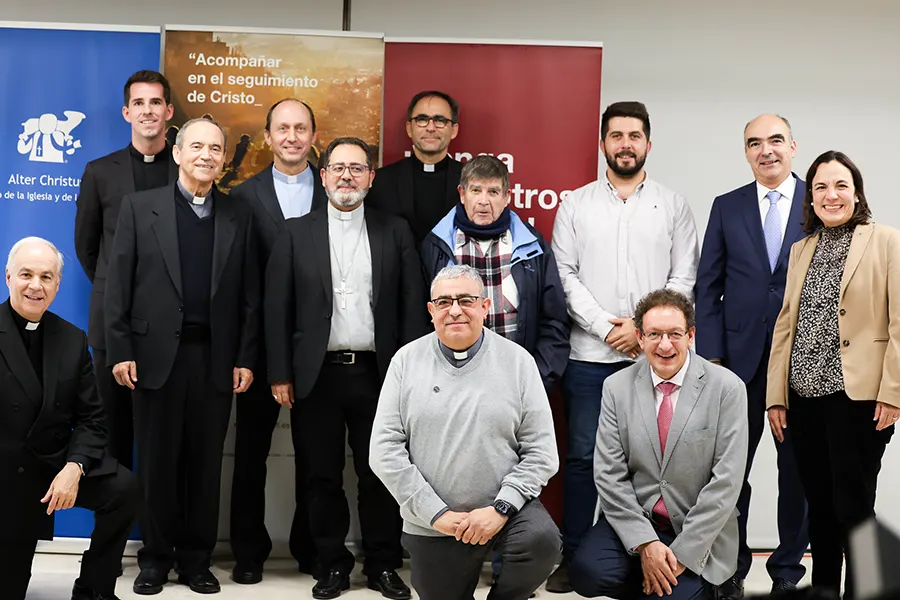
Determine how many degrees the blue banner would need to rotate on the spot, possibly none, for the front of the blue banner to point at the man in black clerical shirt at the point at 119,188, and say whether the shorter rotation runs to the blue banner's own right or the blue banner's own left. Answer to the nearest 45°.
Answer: approximately 45° to the blue banner's own left

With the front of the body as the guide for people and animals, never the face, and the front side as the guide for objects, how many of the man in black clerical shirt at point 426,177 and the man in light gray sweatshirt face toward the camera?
2

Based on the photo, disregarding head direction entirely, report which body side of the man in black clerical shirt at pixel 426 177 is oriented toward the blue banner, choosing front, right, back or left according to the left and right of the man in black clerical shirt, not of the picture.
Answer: right

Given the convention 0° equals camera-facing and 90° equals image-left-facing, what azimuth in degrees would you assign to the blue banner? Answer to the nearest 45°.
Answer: approximately 0°
